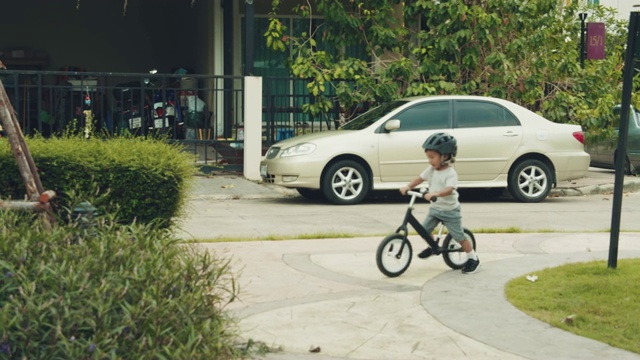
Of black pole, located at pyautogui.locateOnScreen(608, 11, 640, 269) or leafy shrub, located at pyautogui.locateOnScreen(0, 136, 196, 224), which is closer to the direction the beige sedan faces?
the leafy shrub

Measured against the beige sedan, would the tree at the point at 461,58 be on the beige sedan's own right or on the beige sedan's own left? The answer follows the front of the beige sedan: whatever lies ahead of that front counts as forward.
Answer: on the beige sedan's own right

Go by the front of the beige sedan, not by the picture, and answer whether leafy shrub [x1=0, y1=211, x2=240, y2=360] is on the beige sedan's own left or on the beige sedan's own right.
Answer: on the beige sedan's own left

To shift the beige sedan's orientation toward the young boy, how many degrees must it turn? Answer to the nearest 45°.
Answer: approximately 90° to its left

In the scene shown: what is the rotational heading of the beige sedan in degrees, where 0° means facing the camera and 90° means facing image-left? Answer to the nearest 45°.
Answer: approximately 90°

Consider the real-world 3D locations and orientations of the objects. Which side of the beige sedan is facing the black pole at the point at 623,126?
left

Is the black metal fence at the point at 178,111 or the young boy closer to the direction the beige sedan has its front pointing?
the black metal fence

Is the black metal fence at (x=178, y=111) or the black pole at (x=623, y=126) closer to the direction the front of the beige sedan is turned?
the black metal fence
